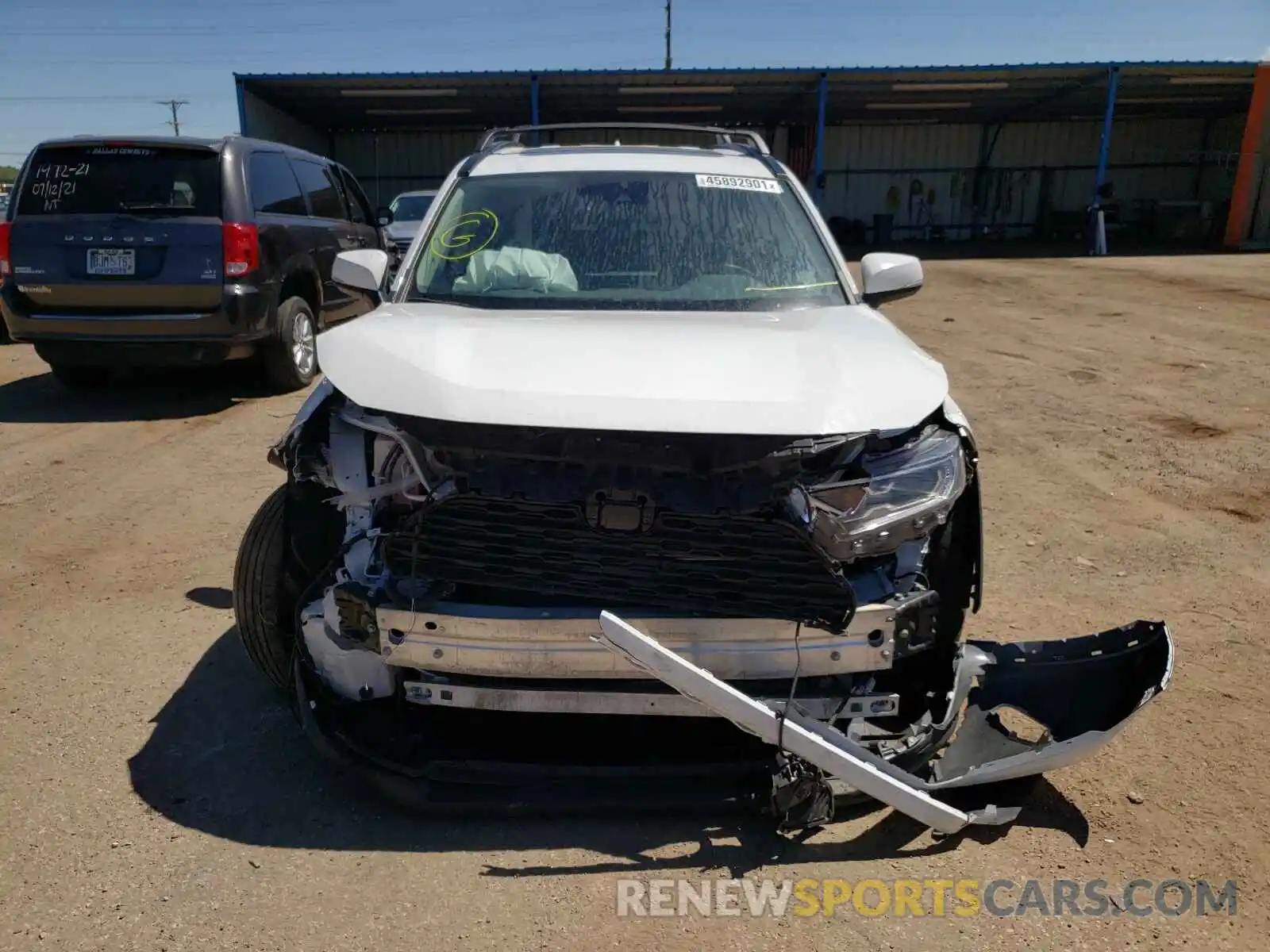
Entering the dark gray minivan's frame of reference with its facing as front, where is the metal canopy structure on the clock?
The metal canopy structure is roughly at 12 o'clock from the dark gray minivan.

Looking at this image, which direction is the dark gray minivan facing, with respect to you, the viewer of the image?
facing away from the viewer and to the right of the viewer
